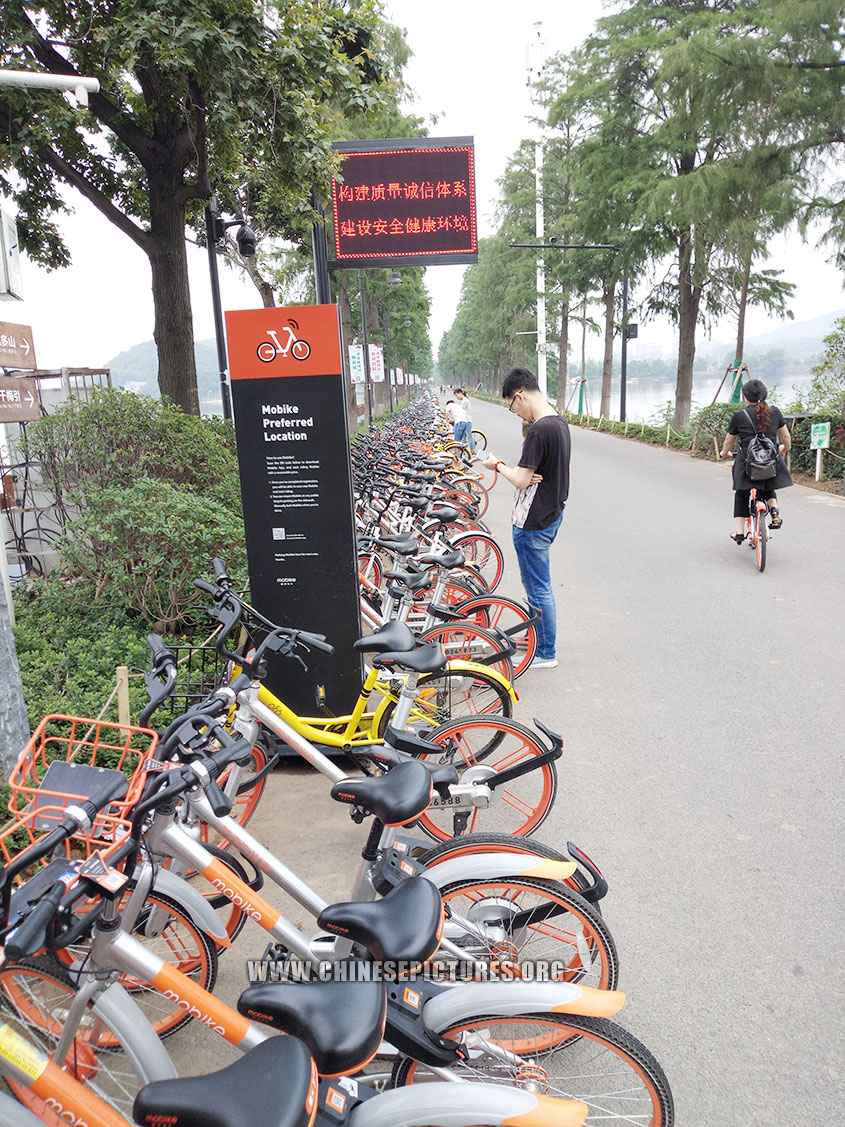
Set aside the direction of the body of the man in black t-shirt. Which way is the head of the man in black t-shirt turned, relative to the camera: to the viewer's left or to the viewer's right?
to the viewer's left

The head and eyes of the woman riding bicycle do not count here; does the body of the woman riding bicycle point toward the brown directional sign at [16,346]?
no

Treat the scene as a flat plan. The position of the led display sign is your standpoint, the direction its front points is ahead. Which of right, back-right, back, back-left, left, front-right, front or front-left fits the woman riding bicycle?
left

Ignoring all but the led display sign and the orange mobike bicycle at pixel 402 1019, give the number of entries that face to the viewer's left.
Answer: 1

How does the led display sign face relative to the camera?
toward the camera

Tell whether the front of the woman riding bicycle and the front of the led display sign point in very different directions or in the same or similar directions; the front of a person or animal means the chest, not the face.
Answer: very different directions

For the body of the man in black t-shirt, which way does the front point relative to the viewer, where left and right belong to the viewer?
facing to the left of the viewer

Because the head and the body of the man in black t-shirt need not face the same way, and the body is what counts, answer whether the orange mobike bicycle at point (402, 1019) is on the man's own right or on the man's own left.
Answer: on the man's own left

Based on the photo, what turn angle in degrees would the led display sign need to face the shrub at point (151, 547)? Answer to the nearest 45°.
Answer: approximately 45° to its right

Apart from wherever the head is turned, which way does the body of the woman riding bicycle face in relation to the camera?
away from the camera

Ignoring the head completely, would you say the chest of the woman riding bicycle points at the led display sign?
no

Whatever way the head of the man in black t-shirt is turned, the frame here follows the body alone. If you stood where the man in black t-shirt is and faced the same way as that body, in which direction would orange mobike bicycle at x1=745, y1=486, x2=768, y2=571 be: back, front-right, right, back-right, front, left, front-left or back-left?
back-right

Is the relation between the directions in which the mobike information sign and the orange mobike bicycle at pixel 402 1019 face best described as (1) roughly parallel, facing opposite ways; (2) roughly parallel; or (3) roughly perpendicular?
roughly perpendicular

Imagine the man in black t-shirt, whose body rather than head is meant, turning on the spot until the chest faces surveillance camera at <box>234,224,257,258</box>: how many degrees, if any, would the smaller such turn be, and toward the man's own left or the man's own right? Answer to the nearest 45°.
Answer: approximately 45° to the man's own right

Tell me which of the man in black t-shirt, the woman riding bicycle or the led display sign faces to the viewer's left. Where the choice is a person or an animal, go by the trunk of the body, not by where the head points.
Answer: the man in black t-shirt

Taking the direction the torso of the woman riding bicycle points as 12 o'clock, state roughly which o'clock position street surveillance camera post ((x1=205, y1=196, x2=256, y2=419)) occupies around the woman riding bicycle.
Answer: The street surveillance camera post is roughly at 9 o'clock from the woman riding bicycle.

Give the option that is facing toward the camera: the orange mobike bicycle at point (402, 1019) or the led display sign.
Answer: the led display sign

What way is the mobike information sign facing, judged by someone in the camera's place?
facing the viewer

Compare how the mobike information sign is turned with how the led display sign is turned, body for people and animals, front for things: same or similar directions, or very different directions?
same or similar directions

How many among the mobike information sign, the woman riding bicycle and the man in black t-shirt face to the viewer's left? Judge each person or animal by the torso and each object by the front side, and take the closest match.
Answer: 1

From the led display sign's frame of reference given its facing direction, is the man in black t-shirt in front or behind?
in front
